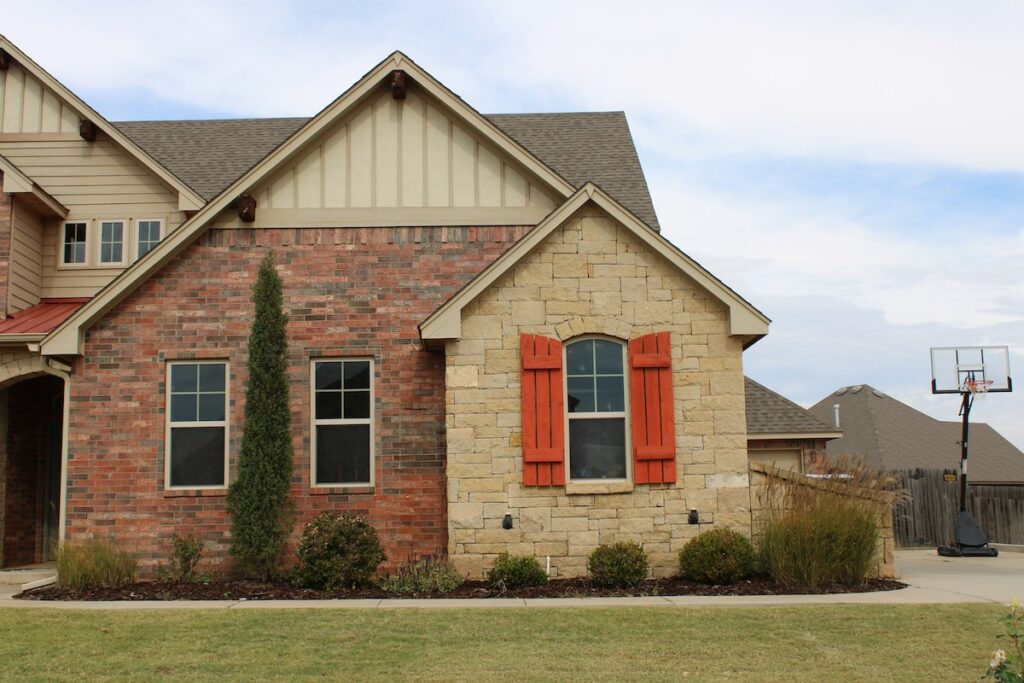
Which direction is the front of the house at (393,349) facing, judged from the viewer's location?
facing the viewer

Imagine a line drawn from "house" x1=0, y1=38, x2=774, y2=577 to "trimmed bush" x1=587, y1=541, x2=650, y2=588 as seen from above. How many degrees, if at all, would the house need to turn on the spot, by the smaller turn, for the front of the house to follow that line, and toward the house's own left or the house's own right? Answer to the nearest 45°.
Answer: approximately 45° to the house's own left

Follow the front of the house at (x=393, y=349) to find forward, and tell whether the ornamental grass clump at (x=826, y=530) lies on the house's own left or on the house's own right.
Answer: on the house's own left

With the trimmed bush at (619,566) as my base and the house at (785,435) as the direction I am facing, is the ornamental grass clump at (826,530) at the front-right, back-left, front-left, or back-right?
front-right

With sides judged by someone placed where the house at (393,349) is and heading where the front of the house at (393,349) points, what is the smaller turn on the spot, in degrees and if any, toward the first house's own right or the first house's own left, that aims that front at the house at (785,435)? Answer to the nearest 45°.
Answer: approximately 135° to the first house's own left
